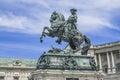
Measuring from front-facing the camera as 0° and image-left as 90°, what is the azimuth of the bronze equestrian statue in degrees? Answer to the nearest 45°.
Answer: approximately 90°
